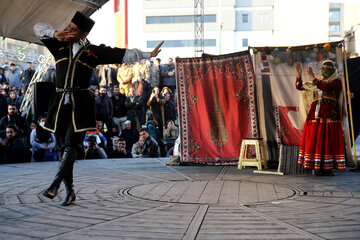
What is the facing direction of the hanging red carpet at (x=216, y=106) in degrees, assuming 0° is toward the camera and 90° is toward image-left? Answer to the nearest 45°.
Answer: approximately 0°

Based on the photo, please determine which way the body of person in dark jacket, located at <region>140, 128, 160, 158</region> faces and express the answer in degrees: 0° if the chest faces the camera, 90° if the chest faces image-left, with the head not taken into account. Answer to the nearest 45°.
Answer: approximately 45°

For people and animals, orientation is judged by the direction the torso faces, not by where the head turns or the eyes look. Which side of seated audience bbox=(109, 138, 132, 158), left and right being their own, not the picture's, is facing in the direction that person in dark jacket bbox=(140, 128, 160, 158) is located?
left

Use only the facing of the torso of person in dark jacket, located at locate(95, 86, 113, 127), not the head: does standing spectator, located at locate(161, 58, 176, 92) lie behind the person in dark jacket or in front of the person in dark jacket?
behind

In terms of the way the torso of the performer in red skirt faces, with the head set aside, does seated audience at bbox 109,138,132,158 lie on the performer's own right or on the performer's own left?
on the performer's own right

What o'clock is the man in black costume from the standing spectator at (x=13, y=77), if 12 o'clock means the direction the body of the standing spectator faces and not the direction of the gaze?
The man in black costume is roughly at 12 o'clock from the standing spectator.

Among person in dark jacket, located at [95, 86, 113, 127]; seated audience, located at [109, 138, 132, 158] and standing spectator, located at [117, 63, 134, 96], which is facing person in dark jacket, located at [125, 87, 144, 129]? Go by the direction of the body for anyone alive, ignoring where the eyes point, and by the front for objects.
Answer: the standing spectator

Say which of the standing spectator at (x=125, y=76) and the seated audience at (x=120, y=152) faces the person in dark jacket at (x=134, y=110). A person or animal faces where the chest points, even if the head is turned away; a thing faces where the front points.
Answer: the standing spectator

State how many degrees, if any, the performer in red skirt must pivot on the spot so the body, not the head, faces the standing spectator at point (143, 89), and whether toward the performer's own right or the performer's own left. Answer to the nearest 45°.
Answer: approximately 90° to the performer's own right

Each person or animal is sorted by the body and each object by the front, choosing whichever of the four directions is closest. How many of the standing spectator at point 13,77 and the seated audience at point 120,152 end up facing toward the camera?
2
